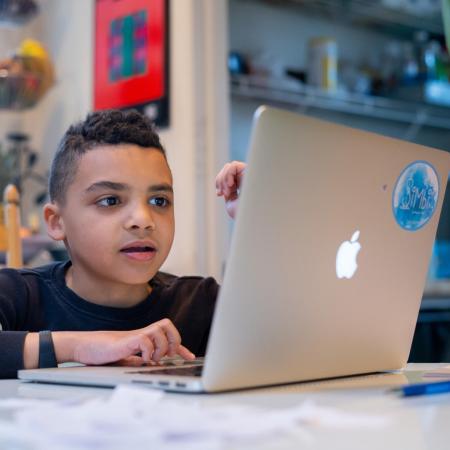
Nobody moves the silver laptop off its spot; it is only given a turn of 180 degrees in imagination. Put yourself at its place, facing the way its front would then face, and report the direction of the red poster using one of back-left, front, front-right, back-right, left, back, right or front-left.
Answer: back-left

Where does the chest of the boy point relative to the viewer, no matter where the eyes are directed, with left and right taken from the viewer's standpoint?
facing the viewer and to the right of the viewer

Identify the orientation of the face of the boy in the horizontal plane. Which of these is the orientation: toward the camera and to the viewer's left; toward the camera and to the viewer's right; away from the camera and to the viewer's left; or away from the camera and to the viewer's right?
toward the camera and to the viewer's right

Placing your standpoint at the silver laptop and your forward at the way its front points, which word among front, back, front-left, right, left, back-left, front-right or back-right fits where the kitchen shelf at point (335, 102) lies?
front-right

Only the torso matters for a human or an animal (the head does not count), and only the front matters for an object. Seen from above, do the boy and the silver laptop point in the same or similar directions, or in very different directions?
very different directions

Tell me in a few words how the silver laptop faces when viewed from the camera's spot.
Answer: facing away from the viewer and to the left of the viewer

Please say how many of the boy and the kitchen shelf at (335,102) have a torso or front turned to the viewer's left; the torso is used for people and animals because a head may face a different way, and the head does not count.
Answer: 0
